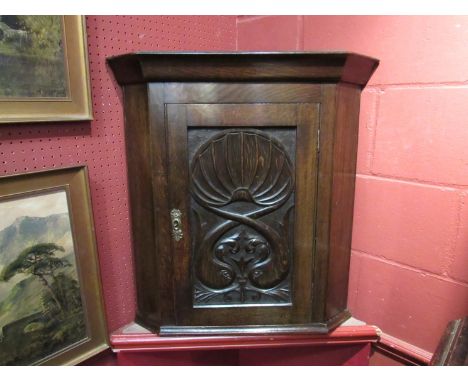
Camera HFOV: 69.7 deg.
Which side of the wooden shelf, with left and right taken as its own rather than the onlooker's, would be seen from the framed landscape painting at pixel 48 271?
right

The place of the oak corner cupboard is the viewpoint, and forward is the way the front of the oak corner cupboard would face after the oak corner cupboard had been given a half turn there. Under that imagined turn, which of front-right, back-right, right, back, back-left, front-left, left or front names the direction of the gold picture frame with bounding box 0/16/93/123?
left

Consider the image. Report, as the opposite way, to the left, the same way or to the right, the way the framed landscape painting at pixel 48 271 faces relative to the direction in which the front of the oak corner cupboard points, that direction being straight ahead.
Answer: to the left

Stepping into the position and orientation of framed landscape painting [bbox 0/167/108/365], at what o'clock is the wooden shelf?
The wooden shelf is roughly at 11 o'clock from the framed landscape painting.

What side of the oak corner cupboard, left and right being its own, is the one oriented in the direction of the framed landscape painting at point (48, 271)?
right

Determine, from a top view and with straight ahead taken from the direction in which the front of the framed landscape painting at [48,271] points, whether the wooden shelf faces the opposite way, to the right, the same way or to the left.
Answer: to the right

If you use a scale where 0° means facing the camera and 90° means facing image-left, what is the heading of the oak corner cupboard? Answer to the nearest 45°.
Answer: approximately 0°

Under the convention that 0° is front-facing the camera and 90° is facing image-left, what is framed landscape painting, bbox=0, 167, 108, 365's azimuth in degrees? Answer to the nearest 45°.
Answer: approximately 315°
